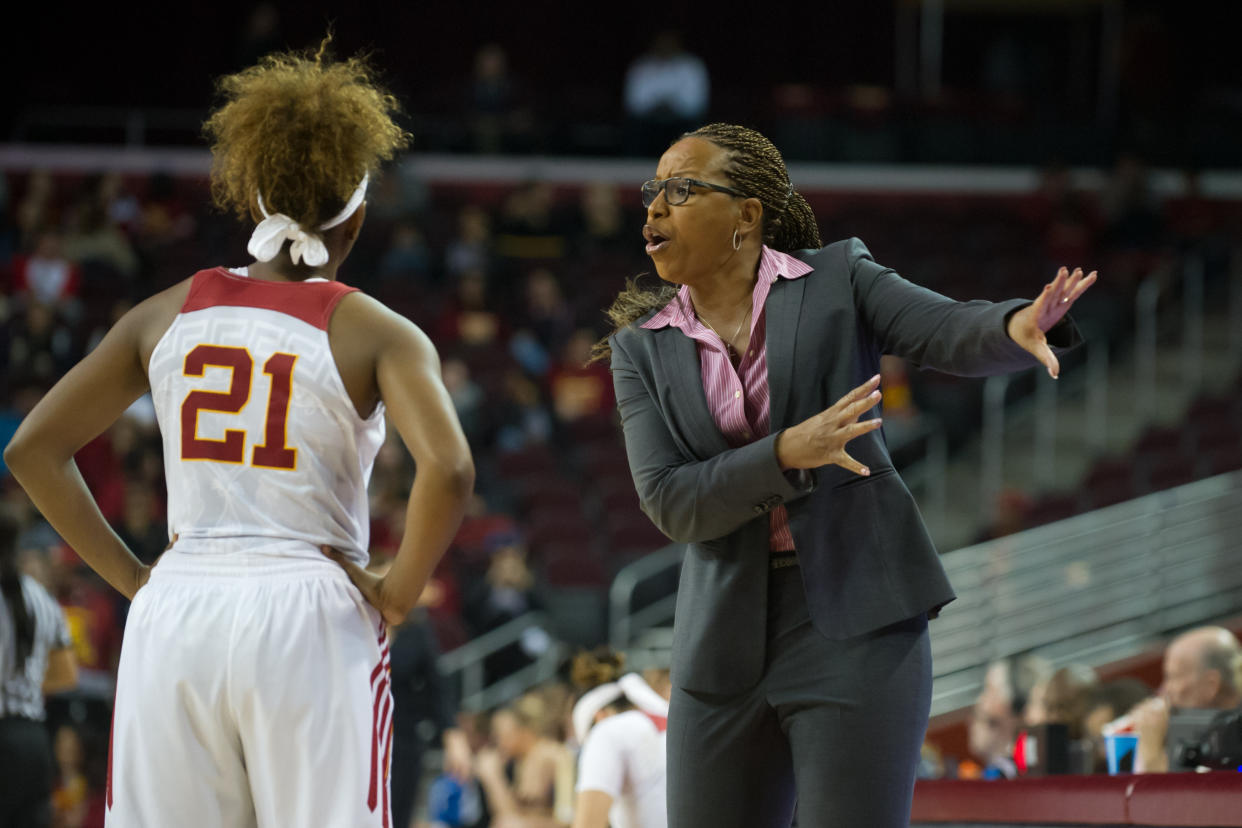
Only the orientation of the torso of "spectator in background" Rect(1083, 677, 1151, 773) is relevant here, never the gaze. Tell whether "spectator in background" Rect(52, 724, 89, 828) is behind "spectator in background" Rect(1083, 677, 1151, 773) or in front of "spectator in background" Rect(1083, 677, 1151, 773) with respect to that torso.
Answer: in front

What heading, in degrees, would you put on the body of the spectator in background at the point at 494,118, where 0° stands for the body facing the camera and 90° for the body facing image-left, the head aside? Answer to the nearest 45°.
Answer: approximately 0°

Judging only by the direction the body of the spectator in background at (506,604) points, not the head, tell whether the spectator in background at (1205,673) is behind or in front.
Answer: in front

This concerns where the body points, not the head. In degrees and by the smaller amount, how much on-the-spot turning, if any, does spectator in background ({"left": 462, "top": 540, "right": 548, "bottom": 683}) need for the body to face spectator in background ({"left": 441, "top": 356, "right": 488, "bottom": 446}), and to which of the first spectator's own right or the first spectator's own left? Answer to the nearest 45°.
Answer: approximately 180°

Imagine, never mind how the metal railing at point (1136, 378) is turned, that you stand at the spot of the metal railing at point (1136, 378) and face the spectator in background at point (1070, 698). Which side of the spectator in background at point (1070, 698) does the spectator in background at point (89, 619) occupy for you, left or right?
right

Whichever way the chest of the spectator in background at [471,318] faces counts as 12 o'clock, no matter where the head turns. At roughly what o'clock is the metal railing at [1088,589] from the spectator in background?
The metal railing is roughly at 10 o'clock from the spectator in background.

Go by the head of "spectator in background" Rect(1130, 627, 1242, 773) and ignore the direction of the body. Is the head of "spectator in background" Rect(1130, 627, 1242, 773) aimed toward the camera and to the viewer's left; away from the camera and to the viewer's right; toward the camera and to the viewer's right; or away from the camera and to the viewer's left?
toward the camera and to the viewer's left

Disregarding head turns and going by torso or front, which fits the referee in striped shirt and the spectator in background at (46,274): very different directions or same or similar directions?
very different directions

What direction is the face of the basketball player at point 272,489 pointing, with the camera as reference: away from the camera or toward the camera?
away from the camera
